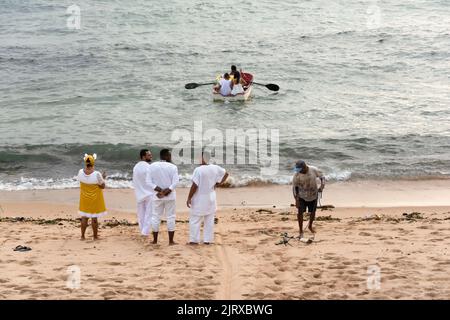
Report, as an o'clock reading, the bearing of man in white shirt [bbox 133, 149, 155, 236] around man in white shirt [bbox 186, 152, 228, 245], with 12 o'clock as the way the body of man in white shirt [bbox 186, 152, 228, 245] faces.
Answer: man in white shirt [bbox 133, 149, 155, 236] is roughly at 10 o'clock from man in white shirt [bbox 186, 152, 228, 245].

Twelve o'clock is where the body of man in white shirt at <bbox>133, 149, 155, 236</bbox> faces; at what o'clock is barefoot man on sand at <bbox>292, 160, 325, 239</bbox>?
The barefoot man on sand is roughly at 2 o'clock from the man in white shirt.

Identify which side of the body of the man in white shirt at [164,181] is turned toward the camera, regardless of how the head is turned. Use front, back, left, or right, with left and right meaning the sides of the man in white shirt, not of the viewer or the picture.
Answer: back

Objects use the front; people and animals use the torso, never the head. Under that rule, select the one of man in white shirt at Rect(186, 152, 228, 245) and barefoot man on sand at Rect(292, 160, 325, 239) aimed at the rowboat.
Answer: the man in white shirt

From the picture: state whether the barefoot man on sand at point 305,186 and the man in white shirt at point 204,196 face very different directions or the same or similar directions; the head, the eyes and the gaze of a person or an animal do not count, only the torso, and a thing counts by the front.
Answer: very different directions

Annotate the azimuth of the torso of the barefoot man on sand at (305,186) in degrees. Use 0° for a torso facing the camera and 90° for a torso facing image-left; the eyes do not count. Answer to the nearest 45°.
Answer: approximately 0°

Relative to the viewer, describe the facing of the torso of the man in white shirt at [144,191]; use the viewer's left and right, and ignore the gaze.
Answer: facing away from the viewer and to the right of the viewer

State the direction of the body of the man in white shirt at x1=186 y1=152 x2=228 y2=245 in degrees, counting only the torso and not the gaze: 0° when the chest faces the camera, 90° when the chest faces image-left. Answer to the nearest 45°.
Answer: approximately 180°

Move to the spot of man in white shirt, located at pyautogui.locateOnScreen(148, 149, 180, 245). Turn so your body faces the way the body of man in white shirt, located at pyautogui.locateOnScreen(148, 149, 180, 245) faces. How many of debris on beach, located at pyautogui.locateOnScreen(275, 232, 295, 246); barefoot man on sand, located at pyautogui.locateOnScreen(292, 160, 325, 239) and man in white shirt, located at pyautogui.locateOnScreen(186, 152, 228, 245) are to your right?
3

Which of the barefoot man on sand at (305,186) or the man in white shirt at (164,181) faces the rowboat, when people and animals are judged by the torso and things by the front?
the man in white shirt

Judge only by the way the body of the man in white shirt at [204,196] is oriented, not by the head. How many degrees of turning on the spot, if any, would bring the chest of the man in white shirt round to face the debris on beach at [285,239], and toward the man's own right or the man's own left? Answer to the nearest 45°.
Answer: approximately 90° to the man's own right

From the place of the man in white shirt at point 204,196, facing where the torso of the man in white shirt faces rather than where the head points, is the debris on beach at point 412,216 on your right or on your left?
on your right
